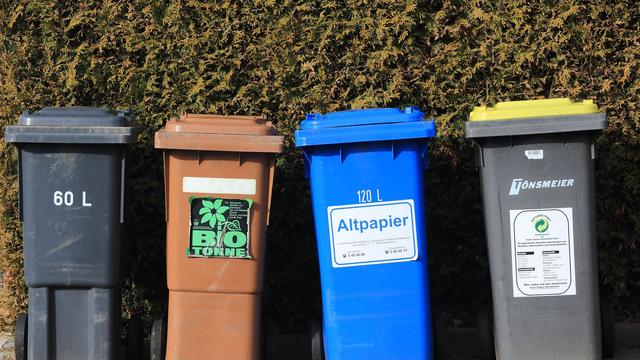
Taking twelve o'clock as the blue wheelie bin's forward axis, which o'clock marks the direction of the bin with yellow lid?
The bin with yellow lid is roughly at 9 o'clock from the blue wheelie bin.

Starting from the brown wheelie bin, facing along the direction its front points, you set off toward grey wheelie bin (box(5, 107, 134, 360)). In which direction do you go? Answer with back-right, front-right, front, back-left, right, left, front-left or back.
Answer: right

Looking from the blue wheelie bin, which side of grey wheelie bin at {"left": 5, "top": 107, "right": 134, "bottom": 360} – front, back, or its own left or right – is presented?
left

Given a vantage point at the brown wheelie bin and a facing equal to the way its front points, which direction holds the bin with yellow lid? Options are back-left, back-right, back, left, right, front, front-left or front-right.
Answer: left

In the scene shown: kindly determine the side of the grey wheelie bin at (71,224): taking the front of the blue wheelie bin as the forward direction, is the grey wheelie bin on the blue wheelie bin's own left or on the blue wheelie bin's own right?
on the blue wheelie bin's own right

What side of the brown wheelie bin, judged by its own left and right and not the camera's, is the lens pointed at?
front

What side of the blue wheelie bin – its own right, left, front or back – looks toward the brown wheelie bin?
right

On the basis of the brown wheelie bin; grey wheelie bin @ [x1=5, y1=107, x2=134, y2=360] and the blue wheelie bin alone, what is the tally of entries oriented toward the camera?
3

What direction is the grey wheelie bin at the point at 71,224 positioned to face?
toward the camera

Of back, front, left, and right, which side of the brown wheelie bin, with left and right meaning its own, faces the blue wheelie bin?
left
